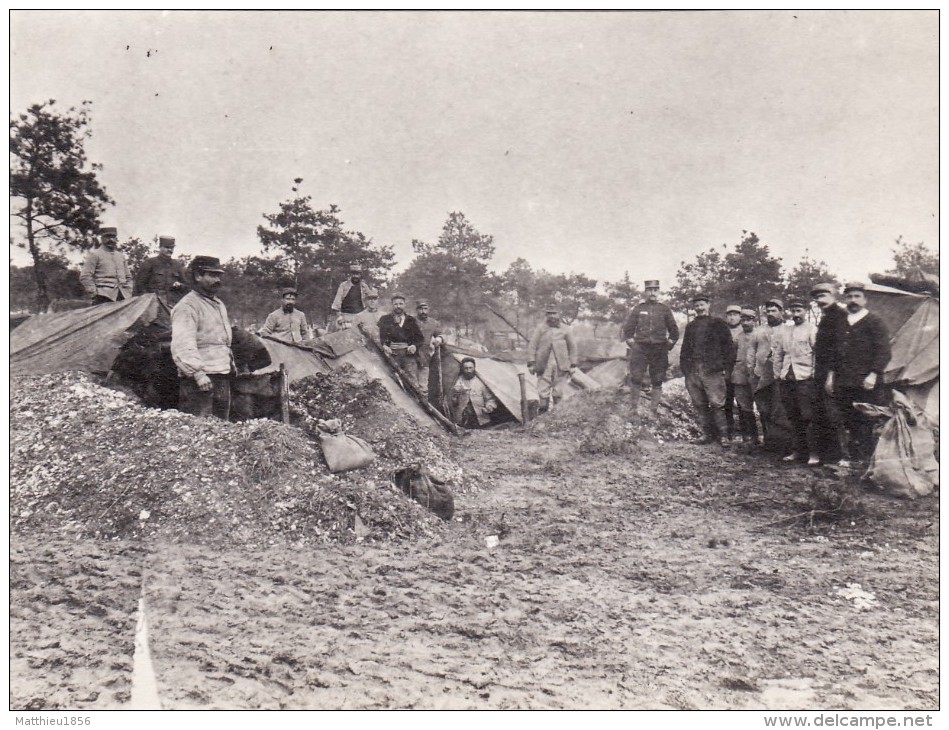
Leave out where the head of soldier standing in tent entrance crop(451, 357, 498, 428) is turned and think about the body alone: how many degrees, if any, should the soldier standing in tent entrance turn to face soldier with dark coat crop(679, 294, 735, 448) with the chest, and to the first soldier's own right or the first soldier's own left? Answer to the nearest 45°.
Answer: approximately 45° to the first soldier's own left

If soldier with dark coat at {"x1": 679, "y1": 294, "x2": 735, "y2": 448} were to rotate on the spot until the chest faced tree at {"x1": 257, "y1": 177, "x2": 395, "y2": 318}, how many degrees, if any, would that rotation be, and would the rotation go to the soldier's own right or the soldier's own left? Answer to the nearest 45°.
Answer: approximately 90° to the soldier's own right

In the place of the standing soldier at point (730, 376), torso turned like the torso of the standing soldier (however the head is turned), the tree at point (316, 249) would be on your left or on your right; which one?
on your right

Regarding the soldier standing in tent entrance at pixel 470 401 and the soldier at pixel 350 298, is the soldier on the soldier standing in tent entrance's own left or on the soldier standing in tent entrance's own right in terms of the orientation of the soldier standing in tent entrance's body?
on the soldier standing in tent entrance's own right

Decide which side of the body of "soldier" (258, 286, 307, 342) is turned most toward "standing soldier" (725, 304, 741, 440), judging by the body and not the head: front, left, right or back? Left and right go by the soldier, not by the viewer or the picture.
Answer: left

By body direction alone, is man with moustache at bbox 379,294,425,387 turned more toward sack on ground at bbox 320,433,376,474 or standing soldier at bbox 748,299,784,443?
the sack on ground

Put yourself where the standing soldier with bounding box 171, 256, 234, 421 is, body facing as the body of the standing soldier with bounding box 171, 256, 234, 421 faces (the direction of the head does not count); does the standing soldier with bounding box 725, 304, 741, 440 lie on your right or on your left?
on your left

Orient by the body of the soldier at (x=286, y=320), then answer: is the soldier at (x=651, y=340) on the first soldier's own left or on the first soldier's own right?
on the first soldier's own left

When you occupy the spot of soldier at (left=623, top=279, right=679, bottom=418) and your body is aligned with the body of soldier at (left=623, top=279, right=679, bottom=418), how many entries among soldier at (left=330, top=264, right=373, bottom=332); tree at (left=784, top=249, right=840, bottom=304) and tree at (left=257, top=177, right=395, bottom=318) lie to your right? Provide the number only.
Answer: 2
